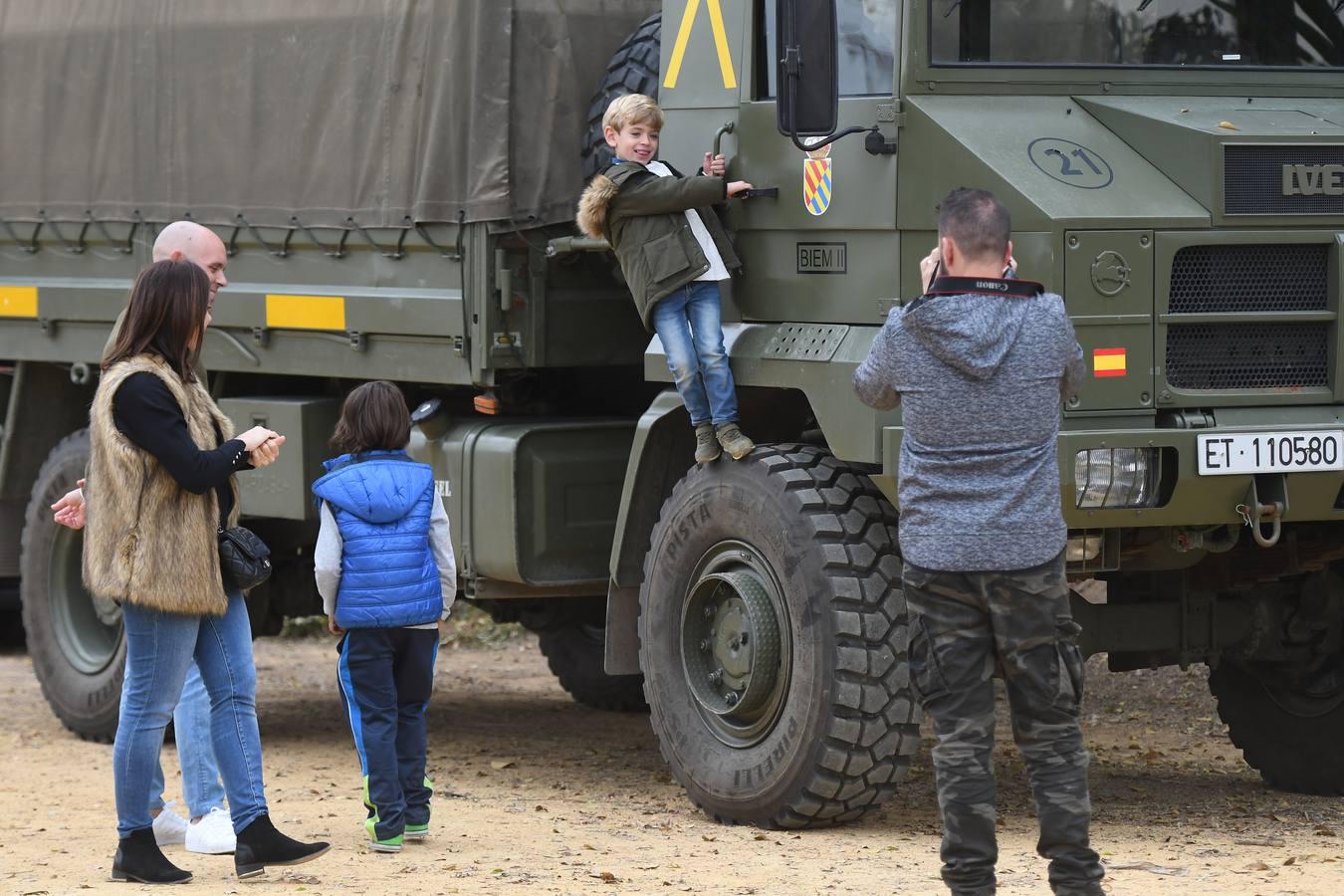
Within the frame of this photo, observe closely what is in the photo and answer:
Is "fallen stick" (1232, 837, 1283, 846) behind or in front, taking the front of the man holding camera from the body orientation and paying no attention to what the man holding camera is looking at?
in front

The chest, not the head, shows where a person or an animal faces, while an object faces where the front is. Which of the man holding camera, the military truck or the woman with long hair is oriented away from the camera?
the man holding camera

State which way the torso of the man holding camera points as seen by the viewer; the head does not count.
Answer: away from the camera

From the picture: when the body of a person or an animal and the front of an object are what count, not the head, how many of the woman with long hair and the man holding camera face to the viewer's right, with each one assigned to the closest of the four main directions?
1

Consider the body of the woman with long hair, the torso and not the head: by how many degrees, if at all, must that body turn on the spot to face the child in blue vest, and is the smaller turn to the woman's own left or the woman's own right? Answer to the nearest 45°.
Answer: approximately 45° to the woman's own left

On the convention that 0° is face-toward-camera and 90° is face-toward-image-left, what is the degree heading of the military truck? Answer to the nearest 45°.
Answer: approximately 315°

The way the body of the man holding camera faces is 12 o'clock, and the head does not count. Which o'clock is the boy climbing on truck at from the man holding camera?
The boy climbing on truck is roughly at 11 o'clock from the man holding camera.

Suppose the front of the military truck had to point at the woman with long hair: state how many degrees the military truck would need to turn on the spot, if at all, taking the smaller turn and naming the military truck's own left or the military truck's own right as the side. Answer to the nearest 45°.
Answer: approximately 90° to the military truck's own right

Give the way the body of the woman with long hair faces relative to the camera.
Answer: to the viewer's right

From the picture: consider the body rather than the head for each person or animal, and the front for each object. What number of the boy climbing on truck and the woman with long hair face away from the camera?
0

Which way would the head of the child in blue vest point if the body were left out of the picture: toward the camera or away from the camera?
away from the camera

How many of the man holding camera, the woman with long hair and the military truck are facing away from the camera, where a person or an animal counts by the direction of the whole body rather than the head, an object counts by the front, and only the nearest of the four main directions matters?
1
